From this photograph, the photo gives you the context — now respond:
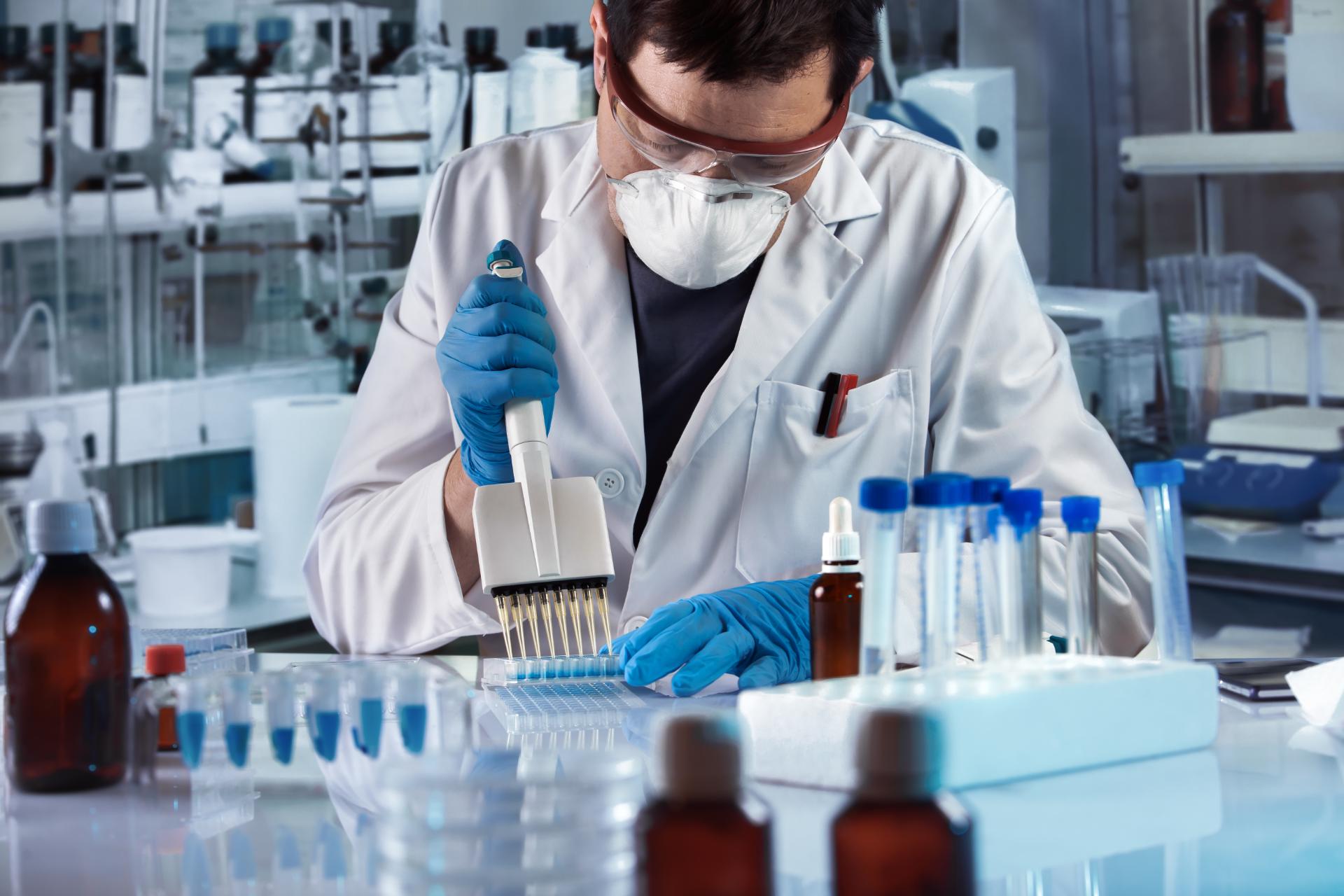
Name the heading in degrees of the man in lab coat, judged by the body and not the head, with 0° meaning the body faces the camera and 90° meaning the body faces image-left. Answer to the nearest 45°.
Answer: approximately 0°

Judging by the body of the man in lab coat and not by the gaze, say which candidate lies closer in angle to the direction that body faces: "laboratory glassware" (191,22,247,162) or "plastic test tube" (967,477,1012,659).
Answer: the plastic test tube

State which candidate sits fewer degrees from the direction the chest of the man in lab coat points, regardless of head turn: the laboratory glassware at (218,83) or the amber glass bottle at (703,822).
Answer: the amber glass bottle

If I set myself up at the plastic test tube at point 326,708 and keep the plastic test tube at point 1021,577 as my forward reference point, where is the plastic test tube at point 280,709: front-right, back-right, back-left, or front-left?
back-left

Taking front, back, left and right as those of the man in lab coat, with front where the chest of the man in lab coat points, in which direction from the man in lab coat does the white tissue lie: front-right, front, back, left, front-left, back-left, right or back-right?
front-left

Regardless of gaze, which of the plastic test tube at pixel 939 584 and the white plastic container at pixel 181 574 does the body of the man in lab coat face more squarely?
the plastic test tube

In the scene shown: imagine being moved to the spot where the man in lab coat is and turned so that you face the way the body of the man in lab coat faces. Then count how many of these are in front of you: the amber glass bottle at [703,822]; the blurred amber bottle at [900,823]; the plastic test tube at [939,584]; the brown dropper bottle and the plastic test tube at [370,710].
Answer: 5

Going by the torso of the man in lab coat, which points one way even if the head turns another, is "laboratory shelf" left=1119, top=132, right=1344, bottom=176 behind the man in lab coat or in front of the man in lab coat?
behind

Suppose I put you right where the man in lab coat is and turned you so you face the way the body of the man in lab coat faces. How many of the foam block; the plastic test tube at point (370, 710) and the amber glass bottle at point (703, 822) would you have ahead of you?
3

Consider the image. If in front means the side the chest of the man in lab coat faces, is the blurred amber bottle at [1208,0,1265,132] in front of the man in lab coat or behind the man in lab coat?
behind

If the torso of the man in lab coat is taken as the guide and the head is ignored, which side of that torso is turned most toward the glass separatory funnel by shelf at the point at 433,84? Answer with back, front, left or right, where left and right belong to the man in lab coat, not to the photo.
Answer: back

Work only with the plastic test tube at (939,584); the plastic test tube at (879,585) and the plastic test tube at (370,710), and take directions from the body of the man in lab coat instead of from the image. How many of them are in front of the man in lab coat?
3

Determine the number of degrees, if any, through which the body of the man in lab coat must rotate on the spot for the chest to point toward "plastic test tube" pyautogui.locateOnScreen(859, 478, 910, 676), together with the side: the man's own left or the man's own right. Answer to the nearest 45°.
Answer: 0° — they already face it

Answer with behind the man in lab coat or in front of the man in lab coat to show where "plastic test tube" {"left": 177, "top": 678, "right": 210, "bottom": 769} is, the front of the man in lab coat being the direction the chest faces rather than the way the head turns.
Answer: in front

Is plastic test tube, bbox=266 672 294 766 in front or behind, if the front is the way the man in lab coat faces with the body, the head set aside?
in front

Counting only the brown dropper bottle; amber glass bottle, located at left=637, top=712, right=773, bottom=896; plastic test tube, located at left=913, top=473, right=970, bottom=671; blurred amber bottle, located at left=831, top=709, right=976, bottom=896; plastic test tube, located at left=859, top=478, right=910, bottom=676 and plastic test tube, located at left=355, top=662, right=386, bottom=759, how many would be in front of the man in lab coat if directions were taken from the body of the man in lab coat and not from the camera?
6

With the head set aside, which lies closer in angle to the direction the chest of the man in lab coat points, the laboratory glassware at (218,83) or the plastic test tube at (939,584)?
the plastic test tube

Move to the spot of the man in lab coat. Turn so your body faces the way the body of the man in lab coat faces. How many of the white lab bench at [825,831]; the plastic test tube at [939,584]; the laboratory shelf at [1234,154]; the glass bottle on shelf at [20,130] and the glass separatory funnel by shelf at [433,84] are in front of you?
2

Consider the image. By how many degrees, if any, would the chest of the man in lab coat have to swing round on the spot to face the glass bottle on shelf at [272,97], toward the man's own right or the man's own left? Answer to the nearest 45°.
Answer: approximately 135° to the man's own right
